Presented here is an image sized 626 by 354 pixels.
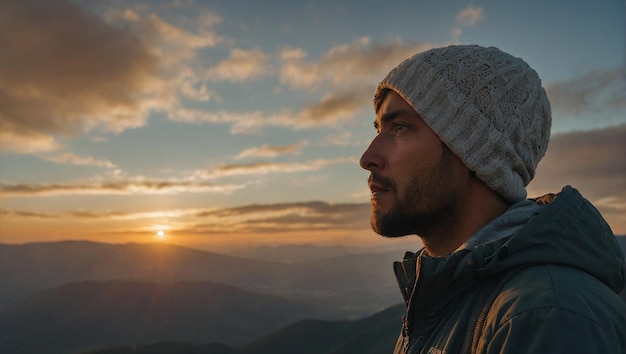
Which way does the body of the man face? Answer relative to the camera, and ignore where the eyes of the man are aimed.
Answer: to the viewer's left

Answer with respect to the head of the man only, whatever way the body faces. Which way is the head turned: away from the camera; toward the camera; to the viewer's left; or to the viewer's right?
to the viewer's left
